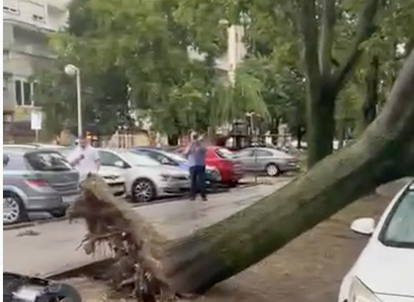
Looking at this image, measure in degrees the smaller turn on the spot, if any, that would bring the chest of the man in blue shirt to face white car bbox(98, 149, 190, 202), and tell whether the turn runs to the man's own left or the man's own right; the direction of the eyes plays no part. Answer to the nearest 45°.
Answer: approximately 90° to the man's own right

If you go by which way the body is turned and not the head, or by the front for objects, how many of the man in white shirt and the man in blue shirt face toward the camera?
2

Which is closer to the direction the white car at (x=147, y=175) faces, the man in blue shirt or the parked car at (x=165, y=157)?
the man in blue shirt

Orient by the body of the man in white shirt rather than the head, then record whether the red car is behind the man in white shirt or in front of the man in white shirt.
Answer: behind

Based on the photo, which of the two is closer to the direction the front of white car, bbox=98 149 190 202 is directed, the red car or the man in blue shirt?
the man in blue shirt
